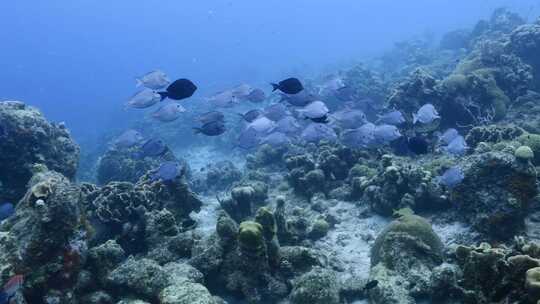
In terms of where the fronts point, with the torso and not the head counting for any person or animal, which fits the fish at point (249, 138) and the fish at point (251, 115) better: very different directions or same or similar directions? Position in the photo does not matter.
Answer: same or similar directions

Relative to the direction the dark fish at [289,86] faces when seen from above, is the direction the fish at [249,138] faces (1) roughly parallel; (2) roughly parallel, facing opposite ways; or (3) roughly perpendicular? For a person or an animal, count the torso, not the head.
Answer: roughly parallel

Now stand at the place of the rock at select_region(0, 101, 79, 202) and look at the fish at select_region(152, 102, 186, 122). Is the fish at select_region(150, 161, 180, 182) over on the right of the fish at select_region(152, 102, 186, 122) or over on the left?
right
